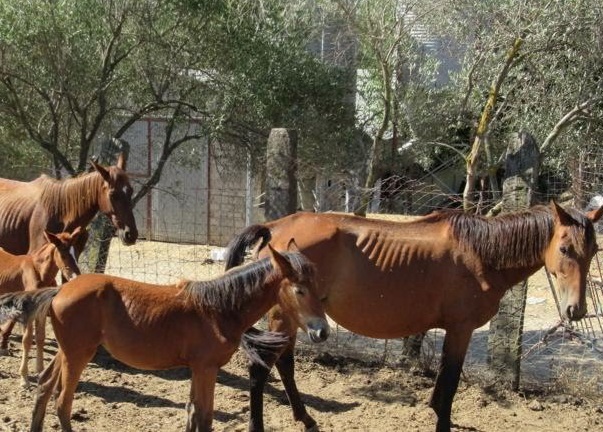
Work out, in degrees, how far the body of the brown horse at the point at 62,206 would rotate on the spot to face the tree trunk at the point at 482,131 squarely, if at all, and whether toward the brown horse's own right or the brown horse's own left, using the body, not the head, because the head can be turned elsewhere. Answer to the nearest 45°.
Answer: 0° — it already faces it

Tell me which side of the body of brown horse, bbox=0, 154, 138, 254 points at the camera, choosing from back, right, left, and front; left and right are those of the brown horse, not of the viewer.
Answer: right

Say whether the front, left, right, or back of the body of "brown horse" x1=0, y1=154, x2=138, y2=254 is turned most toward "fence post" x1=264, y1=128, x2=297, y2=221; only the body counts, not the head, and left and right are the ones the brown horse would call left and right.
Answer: front

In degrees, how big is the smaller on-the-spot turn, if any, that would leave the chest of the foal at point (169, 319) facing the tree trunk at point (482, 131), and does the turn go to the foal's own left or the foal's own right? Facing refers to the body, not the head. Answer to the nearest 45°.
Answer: approximately 45° to the foal's own left

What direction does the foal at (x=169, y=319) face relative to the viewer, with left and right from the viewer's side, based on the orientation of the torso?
facing to the right of the viewer

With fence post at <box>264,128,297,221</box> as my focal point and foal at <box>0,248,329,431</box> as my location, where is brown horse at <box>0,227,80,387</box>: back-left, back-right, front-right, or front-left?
front-left

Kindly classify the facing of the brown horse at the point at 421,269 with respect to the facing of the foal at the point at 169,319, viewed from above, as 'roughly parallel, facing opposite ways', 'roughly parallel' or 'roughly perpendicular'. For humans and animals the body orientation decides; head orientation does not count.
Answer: roughly parallel

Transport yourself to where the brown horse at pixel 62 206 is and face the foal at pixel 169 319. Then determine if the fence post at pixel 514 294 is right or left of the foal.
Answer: left

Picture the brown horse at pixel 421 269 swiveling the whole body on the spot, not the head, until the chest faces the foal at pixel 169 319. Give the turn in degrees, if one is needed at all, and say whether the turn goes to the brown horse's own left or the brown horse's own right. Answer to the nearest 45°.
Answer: approximately 135° to the brown horse's own right

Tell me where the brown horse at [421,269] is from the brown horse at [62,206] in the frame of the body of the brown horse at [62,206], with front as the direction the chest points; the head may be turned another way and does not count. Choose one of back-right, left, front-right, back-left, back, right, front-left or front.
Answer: front-right

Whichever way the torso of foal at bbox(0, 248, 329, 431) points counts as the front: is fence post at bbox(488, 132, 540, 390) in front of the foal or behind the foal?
in front

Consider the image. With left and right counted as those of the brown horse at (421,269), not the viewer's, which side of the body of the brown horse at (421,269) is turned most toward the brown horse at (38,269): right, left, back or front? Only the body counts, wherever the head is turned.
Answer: back

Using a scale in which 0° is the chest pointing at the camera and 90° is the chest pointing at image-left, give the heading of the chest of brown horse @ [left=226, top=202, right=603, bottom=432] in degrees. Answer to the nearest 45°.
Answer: approximately 270°
